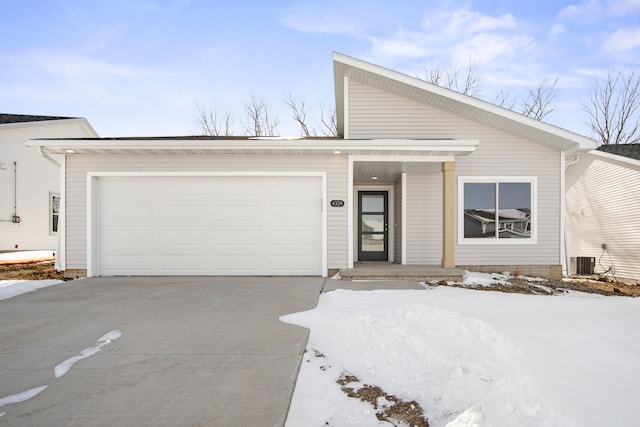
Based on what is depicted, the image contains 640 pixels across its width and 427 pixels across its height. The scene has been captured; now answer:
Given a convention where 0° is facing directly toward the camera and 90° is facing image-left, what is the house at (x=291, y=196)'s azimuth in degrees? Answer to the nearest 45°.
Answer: approximately 0°

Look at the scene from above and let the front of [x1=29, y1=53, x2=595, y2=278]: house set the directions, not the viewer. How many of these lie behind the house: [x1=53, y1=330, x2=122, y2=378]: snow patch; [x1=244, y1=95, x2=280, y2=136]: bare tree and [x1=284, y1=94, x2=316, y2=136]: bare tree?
2

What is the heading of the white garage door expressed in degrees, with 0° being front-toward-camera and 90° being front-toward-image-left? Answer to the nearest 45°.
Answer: approximately 0°

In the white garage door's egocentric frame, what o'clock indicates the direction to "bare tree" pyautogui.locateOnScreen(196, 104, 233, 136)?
The bare tree is roughly at 6 o'clock from the white garage door.

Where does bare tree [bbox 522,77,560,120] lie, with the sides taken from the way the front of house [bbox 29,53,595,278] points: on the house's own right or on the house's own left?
on the house's own left

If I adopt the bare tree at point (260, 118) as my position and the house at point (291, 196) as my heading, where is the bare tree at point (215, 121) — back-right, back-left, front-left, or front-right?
back-right

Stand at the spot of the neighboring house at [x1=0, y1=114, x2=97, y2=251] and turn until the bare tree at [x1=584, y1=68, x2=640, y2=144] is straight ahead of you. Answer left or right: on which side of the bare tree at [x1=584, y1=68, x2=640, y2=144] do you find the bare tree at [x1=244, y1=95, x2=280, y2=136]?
left

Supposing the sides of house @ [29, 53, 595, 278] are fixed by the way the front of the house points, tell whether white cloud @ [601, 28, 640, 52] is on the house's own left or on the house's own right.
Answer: on the house's own left

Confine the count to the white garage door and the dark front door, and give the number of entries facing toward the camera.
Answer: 2

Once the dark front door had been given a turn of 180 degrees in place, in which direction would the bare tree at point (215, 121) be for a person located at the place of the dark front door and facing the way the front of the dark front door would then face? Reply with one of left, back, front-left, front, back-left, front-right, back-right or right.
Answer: front-left

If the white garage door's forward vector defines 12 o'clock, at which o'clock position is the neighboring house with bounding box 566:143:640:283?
The neighboring house is roughly at 9 o'clock from the white garage door.

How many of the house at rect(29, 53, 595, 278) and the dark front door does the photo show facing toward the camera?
2

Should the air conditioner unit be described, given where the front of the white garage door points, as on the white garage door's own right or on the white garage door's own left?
on the white garage door's own left

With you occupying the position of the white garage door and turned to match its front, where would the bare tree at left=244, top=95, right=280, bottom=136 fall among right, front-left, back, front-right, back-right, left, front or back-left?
back
